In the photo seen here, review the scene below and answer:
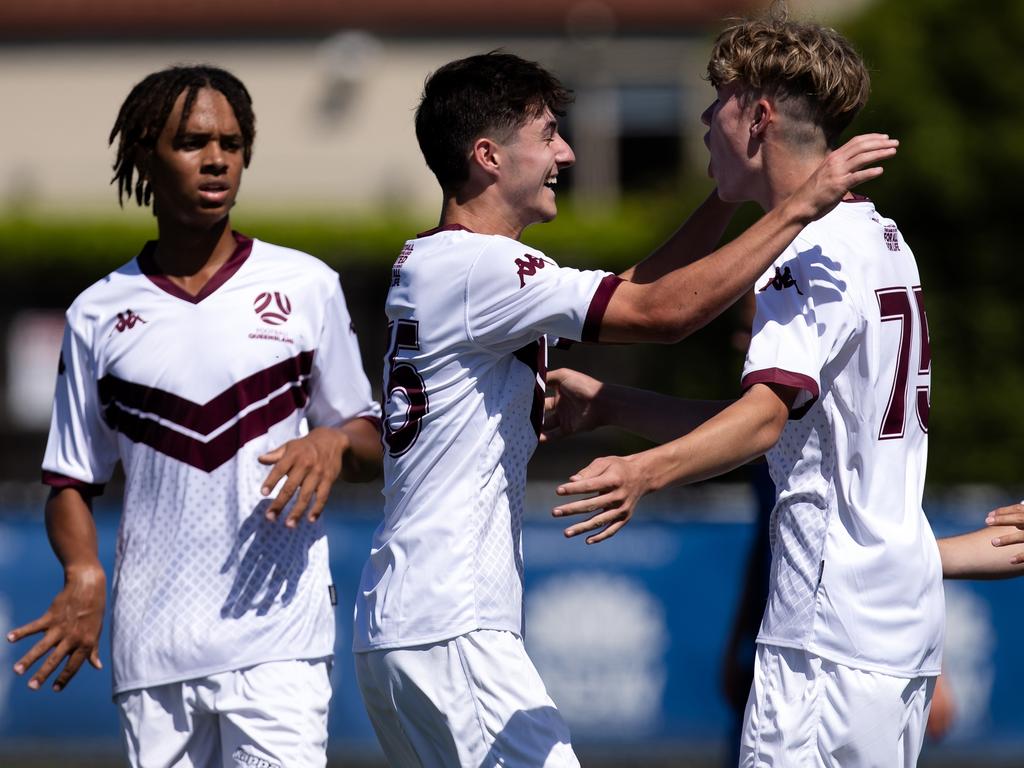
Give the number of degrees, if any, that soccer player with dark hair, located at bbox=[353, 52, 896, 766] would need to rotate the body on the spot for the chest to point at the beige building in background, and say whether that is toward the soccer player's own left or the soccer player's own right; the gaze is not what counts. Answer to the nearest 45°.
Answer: approximately 90° to the soccer player's own left

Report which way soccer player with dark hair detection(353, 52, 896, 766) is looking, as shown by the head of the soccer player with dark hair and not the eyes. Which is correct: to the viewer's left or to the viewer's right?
to the viewer's right

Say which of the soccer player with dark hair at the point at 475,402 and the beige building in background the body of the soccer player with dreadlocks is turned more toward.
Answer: the soccer player with dark hair

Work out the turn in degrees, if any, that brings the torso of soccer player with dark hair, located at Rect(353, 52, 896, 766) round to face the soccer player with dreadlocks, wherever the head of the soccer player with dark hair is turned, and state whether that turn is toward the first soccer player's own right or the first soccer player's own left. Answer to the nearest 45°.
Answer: approximately 135° to the first soccer player's own left

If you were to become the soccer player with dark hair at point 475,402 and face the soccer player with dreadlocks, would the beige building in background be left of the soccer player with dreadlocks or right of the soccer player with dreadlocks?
right

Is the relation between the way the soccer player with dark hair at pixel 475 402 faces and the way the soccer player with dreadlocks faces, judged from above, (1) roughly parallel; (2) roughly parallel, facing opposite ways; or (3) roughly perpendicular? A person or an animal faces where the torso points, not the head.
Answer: roughly perpendicular

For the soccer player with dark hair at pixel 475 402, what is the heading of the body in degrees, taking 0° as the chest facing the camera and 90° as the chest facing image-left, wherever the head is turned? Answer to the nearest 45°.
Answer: approximately 270°

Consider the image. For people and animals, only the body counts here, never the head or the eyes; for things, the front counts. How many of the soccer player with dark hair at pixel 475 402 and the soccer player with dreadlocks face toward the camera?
1

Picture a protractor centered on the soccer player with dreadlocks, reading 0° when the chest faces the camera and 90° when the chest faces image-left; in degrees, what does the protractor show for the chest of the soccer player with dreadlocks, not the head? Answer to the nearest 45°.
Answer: approximately 0°

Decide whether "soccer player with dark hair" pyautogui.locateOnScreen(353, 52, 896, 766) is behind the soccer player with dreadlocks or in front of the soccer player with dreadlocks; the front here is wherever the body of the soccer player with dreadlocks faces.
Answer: in front

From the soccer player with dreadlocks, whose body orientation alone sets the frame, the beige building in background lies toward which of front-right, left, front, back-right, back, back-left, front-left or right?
back
